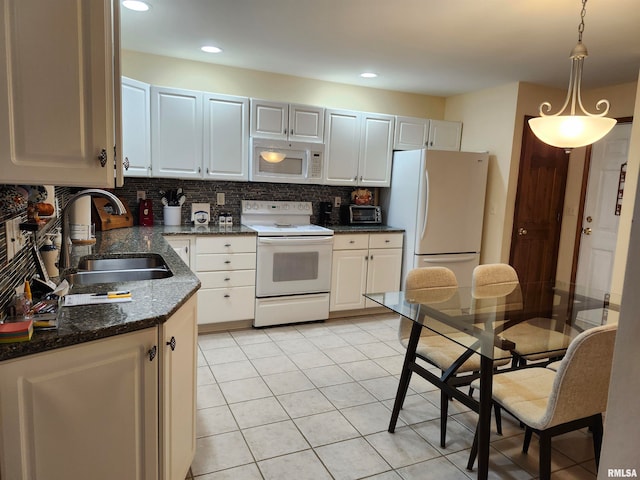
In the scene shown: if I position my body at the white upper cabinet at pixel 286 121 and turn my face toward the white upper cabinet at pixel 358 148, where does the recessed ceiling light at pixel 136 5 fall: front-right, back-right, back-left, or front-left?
back-right

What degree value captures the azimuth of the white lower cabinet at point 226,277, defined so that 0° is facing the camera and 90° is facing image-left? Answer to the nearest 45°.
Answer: approximately 0°

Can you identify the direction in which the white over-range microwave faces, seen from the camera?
facing the viewer and to the right of the viewer

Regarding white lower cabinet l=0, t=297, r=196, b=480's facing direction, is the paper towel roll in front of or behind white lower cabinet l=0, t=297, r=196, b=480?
behind

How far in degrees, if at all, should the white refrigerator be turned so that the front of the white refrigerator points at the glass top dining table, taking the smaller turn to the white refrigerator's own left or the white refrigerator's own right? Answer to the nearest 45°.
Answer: approximately 45° to the white refrigerator's own right

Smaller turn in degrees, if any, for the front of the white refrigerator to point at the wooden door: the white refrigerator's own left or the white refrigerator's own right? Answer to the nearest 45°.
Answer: approximately 90° to the white refrigerator's own left

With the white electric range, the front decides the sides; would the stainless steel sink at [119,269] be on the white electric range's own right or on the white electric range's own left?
on the white electric range's own right

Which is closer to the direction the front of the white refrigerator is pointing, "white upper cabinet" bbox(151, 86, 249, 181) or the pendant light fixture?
the pendant light fixture

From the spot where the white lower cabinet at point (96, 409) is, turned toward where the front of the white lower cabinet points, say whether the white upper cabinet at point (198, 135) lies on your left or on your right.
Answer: on your left

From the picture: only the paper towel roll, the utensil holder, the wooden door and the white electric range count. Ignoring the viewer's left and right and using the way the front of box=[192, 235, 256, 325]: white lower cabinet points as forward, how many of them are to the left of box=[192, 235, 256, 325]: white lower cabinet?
2

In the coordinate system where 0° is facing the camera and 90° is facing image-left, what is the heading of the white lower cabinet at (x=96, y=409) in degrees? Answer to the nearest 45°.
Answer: approximately 315°

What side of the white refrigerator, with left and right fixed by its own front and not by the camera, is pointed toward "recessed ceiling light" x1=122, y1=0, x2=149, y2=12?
right
